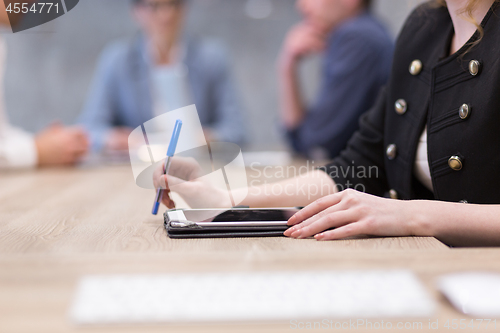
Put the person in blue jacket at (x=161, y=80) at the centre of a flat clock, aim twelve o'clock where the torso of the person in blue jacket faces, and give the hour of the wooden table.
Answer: The wooden table is roughly at 12 o'clock from the person in blue jacket.

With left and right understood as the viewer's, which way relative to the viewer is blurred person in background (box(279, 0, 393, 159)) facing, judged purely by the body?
facing to the left of the viewer

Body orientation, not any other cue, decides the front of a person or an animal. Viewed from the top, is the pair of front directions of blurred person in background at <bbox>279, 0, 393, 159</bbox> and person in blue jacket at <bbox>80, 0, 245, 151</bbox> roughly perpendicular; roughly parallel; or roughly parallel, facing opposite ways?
roughly perpendicular

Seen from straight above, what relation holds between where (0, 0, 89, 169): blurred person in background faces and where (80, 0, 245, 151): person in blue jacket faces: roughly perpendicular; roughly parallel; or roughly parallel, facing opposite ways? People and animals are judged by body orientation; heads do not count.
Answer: roughly perpendicular

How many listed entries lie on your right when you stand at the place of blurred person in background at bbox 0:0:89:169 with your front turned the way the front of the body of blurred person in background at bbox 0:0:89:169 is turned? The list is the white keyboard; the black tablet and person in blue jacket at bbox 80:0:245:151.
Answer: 2

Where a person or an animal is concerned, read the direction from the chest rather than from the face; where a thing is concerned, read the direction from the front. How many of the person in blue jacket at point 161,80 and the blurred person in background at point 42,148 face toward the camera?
1

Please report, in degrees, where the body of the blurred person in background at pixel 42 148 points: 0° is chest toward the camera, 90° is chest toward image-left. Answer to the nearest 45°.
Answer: approximately 270°

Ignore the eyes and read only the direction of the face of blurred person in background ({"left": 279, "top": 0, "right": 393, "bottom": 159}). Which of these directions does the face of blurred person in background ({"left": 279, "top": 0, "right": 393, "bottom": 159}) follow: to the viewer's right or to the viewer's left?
to the viewer's left

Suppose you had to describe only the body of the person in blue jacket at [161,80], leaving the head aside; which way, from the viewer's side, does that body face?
toward the camera

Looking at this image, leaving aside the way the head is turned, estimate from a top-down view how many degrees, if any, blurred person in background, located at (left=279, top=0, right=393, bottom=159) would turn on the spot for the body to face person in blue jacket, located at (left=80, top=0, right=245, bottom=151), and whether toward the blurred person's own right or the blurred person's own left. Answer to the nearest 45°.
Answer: approximately 45° to the blurred person's own right

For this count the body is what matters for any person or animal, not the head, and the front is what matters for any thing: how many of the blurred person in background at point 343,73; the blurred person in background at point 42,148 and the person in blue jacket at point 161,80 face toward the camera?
1

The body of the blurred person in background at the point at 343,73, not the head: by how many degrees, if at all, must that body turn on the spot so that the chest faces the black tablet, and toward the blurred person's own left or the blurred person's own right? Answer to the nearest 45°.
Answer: approximately 90° to the blurred person's own left

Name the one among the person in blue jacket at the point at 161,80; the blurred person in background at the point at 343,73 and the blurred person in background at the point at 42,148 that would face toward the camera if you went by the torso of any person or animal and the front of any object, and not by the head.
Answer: the person in blue jacket
